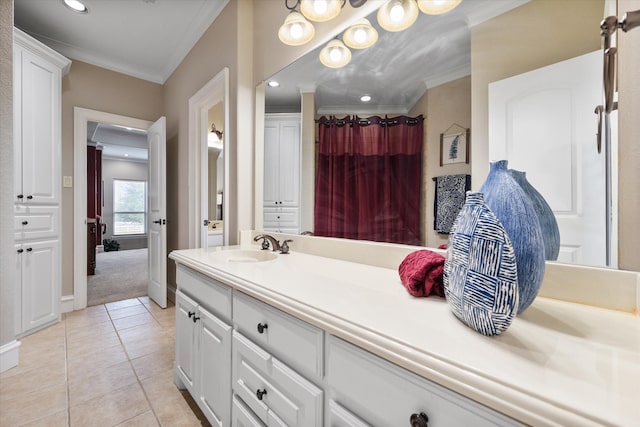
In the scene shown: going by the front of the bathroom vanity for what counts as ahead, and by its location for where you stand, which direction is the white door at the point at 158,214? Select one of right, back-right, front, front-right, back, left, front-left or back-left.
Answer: right

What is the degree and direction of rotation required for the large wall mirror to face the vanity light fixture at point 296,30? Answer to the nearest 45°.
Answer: approximately 45° to its right

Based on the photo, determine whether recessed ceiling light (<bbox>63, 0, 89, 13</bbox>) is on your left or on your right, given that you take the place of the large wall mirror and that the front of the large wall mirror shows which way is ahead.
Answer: on your right

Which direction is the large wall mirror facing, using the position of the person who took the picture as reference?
facing the viewer and to the left of the viewer

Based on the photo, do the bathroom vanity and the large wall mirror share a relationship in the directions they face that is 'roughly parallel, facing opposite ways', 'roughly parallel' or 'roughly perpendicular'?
roughly parallel

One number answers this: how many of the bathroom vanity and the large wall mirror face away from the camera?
0

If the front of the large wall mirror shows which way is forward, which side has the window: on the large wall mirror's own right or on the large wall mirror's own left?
on the large wall mirror's own right
